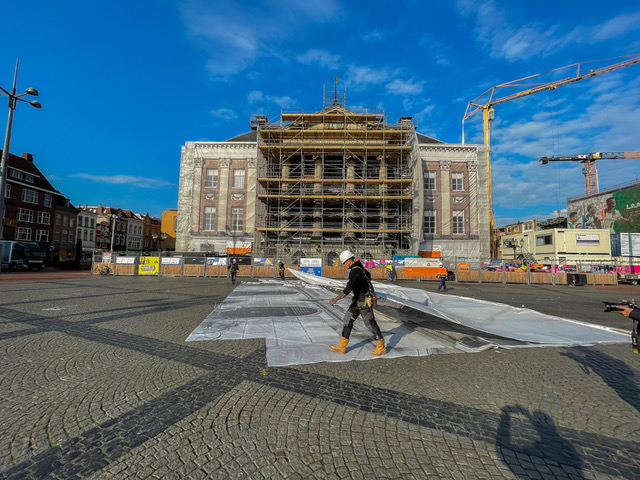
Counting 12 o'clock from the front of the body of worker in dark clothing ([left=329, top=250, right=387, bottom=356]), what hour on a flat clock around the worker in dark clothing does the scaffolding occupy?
The scaffolding is roughly at 3 o'clock from the worker in dark clothing.

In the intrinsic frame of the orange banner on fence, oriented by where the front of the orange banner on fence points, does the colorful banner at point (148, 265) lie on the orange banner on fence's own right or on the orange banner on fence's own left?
on the orange banner on fence's own right

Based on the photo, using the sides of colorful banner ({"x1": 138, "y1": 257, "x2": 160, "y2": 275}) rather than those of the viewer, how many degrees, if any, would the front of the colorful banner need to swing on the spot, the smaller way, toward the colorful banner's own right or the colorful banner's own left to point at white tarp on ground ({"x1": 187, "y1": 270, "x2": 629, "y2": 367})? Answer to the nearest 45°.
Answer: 0° — it already faces it

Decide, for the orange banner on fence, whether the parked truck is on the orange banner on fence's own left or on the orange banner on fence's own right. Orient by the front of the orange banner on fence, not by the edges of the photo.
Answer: on the orange banner on fence's own right

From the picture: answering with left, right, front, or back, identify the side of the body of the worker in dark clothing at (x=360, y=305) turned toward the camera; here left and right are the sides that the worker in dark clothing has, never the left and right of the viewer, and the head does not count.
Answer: left

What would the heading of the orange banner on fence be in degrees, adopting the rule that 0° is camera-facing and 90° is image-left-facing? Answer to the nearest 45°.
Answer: approximately 0°

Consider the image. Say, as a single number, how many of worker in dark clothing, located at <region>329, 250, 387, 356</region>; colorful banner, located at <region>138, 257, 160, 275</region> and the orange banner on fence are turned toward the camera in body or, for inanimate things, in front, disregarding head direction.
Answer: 2

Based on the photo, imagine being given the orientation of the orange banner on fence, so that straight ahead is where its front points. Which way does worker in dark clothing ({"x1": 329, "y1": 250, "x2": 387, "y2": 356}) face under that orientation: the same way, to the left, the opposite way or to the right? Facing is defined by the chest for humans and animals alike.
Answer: to the right

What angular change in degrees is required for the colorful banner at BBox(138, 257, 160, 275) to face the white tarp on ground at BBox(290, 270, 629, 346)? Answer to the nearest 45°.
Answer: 0° — it already faces it
